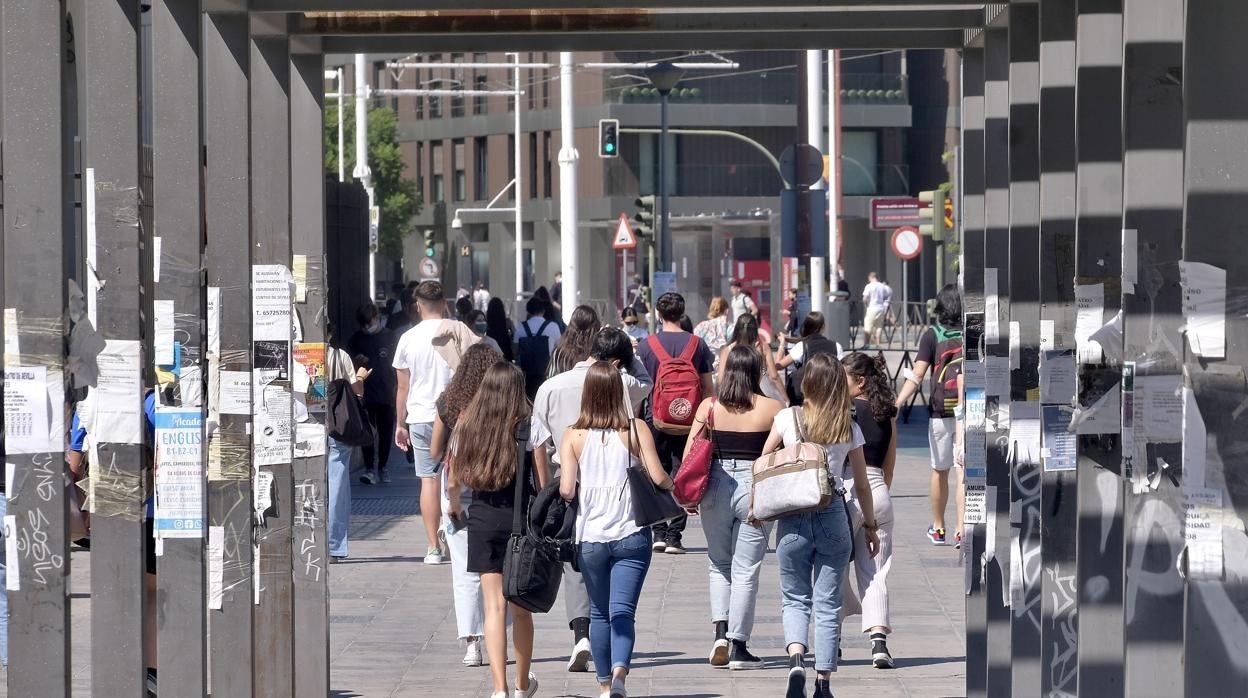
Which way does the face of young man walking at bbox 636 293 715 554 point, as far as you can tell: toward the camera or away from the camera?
away from the camera

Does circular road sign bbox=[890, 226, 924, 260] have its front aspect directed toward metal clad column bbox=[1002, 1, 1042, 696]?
yes

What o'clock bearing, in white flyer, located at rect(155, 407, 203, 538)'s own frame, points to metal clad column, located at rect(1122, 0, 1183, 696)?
The metal clad column is roughly at 10 o'clock from the white flyer.

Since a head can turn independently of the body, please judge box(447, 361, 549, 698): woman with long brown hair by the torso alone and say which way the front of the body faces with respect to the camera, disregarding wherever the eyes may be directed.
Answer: away from the camera

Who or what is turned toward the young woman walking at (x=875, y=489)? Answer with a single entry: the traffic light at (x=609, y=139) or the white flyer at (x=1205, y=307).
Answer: the traffic light

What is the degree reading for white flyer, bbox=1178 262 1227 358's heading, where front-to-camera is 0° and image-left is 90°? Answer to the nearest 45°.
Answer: approximately 0°

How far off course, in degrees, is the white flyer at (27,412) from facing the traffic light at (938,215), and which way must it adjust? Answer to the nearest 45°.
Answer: approximately 135° to its left

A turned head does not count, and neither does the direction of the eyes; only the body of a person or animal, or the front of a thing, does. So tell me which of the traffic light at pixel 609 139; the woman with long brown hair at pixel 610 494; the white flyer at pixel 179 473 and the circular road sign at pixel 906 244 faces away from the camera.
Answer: the woman with long brown hair

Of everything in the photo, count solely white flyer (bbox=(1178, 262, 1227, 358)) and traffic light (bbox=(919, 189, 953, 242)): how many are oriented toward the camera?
1

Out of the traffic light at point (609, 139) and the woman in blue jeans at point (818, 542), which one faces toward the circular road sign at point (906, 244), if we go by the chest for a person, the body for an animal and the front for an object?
the woman in blue jeans

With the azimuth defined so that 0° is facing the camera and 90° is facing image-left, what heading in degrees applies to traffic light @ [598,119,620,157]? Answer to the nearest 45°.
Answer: approximately 0°

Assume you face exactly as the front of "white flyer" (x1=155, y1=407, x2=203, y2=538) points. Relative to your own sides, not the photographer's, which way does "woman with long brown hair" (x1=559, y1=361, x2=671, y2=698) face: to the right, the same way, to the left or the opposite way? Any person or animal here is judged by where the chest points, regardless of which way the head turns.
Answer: the opposite way

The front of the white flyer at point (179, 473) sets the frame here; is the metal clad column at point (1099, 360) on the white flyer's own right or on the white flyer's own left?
on the white flyer's own left

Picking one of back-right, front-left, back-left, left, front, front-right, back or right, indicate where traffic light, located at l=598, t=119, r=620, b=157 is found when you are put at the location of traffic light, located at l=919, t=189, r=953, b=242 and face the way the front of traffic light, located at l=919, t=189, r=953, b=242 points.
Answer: front-right

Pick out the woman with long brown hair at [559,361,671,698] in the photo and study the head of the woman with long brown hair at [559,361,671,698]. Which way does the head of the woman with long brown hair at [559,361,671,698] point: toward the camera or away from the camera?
away from the camera

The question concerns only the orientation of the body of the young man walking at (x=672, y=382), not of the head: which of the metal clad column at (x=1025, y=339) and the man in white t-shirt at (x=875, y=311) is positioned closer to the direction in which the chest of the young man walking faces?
the man in white t-shirt

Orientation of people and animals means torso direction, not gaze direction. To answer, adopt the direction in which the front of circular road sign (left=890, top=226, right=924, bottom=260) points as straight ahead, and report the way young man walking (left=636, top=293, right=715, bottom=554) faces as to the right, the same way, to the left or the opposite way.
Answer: the opposite way
